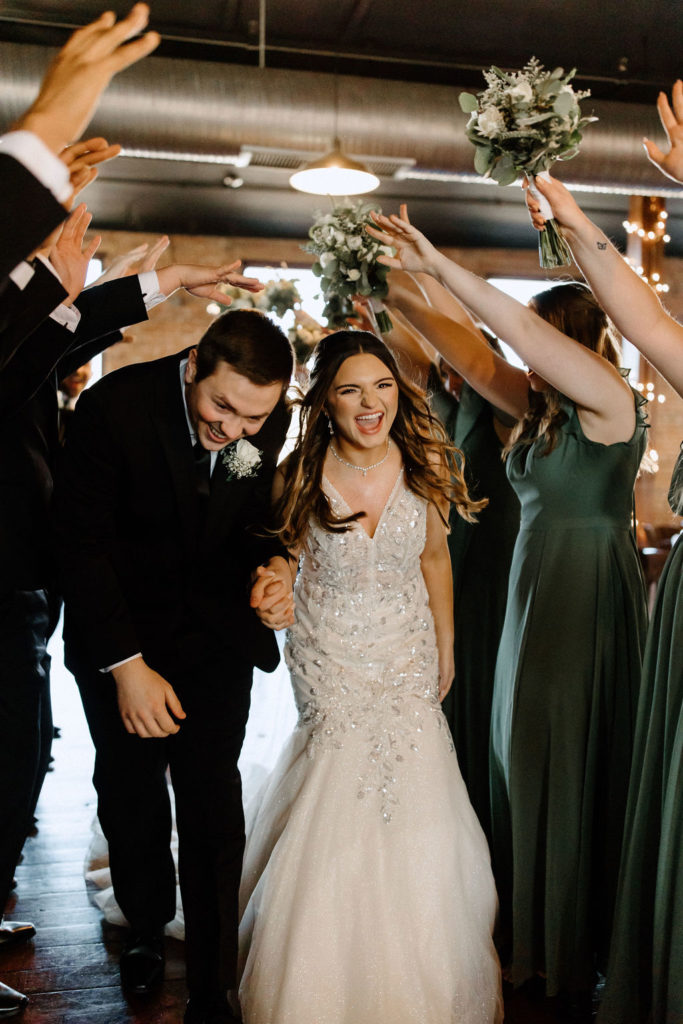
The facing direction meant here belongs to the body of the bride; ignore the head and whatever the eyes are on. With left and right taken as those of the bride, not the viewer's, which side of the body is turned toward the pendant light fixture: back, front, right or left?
back

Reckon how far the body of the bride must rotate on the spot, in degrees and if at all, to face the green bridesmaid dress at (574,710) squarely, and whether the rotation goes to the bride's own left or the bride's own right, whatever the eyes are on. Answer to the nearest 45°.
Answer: approximately 90° to the bride's own left

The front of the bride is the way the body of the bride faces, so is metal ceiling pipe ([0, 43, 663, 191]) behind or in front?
behind

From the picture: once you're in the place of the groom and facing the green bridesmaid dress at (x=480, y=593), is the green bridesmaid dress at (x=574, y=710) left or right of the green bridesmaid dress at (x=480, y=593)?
right

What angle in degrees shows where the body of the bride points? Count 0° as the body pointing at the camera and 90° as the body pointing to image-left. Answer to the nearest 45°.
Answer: approximately 0°

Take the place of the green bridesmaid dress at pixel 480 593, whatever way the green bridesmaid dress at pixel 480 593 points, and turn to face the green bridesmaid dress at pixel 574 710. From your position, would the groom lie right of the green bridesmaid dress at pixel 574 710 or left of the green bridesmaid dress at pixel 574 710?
right

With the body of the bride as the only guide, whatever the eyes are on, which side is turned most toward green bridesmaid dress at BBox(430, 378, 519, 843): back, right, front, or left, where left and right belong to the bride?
back
